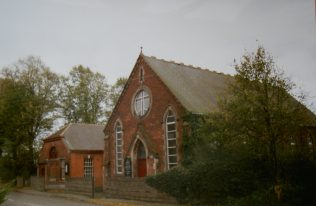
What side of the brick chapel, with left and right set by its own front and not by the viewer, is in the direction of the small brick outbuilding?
right

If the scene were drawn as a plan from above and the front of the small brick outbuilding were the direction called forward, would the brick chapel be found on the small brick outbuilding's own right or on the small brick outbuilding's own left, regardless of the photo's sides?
on the small brick outbuilding's own left

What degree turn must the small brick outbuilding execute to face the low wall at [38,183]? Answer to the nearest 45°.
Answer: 0° — it already faces it

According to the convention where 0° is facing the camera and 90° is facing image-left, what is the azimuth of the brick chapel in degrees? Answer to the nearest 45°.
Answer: approximately 45°

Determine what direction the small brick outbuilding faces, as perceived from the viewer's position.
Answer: facing the viewer and to the left of the viewer

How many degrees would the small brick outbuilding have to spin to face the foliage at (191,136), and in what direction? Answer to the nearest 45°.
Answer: approximately 90° to its left

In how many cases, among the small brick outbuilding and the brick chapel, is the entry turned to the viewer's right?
0

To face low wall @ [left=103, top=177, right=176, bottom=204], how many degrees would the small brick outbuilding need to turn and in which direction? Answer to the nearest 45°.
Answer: approximately 45° to its left
